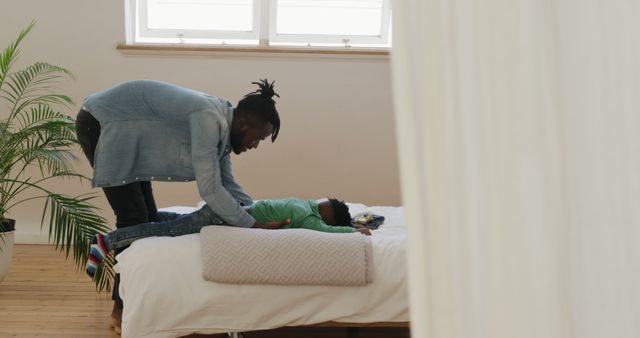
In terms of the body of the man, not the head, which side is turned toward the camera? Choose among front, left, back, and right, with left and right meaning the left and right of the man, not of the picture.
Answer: right
